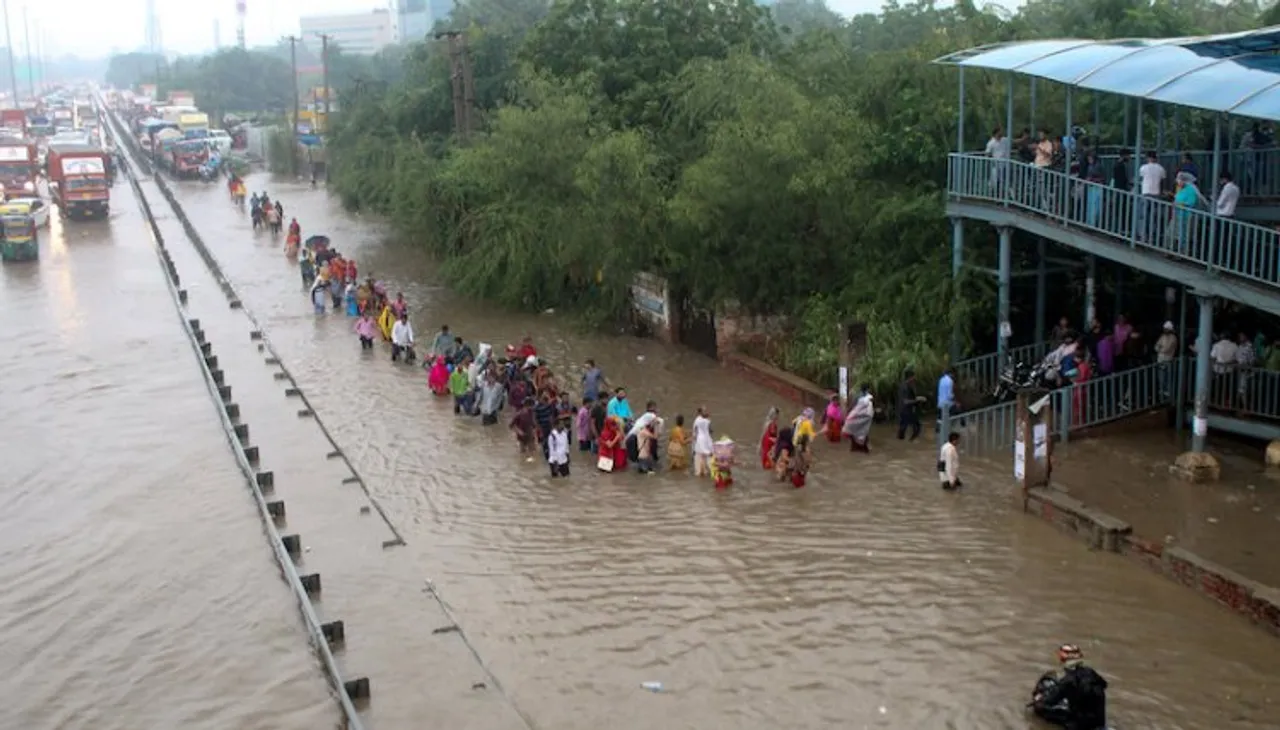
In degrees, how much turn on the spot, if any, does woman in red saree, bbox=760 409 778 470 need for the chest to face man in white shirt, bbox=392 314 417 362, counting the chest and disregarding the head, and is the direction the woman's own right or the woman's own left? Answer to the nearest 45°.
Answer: approximately 135° to the woman's own left

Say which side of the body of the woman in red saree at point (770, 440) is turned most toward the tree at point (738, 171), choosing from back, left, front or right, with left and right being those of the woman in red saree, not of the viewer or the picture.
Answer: left

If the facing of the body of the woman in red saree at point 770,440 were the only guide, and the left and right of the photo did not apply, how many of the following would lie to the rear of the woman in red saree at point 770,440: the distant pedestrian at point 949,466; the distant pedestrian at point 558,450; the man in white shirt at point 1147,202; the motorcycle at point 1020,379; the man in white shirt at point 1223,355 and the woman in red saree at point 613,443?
2

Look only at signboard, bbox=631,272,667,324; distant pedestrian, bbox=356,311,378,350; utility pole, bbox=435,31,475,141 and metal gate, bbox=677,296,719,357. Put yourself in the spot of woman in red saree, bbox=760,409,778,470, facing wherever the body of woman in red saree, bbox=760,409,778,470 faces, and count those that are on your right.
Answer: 0

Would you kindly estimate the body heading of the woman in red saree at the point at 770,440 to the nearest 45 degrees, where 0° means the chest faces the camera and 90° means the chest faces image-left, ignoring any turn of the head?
approximately 270°

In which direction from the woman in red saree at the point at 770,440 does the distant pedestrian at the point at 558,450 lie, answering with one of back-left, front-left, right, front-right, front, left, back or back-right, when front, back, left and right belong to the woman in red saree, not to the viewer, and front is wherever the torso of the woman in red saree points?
back

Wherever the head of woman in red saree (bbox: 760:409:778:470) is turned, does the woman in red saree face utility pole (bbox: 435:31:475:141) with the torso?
no

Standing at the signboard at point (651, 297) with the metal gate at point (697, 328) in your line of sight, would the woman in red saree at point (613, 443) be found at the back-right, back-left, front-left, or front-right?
front-right

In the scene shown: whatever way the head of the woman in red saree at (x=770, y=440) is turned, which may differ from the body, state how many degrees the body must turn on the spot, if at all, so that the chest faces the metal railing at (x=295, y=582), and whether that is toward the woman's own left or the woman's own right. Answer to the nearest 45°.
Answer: approximately 135° to the woman's own right
